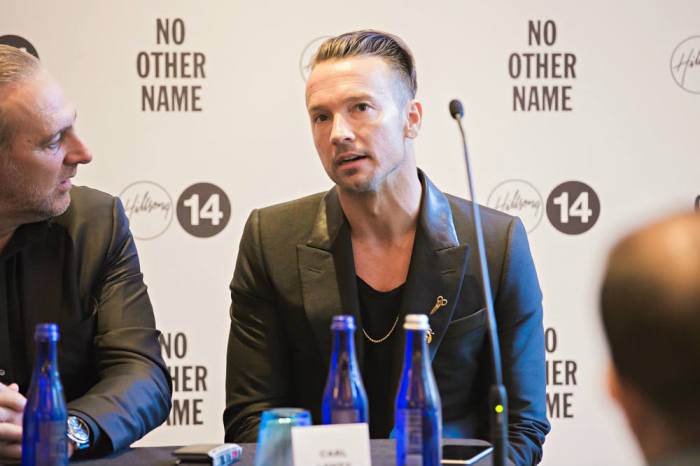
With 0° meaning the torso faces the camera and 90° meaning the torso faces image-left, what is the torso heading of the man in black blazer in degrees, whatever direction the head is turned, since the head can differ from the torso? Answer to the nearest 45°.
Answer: approximately 0°

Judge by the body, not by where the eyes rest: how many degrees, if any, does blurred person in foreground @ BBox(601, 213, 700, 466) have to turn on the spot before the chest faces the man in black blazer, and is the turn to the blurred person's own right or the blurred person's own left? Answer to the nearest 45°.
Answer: approximately 45° to the blurred person's own left

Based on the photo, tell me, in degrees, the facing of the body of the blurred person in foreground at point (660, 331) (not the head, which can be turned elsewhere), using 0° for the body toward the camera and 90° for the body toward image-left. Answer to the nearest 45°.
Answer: approximately 180°

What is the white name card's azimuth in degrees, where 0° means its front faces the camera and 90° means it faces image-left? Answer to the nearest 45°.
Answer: approximately 0°

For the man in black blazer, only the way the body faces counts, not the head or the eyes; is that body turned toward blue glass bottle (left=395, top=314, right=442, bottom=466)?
yes

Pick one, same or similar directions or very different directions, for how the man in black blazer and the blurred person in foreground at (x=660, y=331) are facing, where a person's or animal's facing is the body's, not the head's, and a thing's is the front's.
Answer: very different directions
